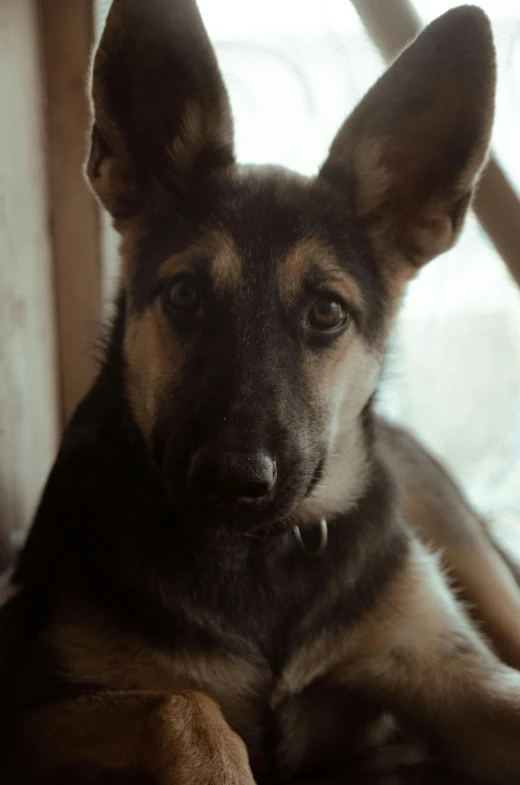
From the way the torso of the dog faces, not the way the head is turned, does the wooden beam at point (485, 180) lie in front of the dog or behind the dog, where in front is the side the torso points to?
behind

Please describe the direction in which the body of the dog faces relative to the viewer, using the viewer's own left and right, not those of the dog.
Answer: facing the viewer

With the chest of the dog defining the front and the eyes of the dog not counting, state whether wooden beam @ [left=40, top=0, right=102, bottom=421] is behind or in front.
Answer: behind

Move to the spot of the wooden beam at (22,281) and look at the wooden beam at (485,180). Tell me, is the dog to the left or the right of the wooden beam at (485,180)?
right

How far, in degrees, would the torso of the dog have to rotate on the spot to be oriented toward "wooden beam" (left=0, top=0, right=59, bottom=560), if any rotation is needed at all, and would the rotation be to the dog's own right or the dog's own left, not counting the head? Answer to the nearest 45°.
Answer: approximately 135° to the dog's own right
